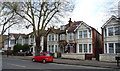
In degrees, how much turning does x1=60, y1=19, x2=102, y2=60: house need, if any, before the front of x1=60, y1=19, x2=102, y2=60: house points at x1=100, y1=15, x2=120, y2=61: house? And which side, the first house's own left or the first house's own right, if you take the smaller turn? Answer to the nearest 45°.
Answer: approximately 90° to the first house's own left

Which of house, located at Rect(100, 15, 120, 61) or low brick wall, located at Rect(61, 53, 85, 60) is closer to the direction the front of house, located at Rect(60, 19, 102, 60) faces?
the low brick wall

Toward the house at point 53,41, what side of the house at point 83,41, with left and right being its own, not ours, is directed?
right

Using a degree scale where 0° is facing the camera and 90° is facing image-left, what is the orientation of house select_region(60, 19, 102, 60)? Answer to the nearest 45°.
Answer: approximately 45°

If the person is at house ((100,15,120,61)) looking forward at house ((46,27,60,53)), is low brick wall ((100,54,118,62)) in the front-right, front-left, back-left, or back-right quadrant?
back-left

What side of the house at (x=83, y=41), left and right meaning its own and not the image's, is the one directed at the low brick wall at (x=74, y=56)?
front

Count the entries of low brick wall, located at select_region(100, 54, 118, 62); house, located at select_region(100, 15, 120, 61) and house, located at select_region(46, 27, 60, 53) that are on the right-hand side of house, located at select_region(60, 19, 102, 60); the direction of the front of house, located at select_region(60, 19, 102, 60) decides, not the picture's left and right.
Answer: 1

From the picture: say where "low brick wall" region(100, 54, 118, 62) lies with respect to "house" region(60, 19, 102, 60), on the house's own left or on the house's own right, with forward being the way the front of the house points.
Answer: on the house's own left
